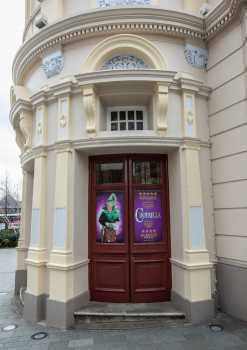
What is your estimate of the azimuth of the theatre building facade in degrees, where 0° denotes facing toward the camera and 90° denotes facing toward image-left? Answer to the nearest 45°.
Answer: approximately 0°
